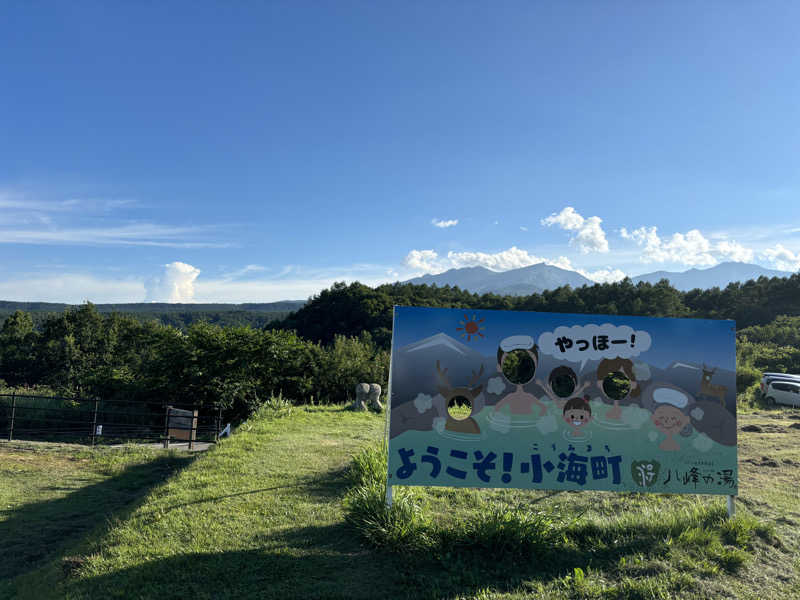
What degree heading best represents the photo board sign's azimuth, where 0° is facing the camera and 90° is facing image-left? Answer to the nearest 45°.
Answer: approximately 0°

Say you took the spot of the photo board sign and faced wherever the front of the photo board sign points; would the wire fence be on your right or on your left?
on your right

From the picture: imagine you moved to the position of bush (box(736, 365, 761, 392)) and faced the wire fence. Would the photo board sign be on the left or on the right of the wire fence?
left

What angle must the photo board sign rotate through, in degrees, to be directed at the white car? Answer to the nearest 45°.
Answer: approximately 135° to its left

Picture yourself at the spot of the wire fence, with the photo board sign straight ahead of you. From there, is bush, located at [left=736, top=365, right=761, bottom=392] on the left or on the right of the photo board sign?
left

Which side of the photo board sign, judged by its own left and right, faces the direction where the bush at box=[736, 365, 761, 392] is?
back
